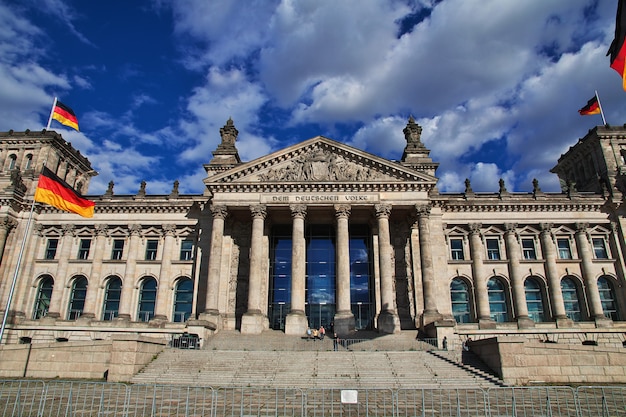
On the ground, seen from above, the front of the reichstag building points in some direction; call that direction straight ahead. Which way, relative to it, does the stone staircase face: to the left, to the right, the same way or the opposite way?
the same way

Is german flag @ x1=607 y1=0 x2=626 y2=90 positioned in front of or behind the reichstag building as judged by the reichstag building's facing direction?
in front

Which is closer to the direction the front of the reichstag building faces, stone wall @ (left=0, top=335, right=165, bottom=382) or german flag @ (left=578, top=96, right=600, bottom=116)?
the stone wall

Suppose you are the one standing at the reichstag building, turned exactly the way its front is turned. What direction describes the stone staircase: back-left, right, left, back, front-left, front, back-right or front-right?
front

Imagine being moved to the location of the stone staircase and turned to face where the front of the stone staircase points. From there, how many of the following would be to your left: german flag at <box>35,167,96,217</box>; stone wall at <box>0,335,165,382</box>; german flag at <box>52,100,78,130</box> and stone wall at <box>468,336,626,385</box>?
1

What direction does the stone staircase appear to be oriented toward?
toward the camera

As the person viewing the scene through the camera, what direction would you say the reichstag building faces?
facing the viewer

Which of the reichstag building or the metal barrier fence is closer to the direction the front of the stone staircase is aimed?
the metal barrier fence

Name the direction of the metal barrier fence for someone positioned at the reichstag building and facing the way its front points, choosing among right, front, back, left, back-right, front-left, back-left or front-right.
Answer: front

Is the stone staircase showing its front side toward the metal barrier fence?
yes

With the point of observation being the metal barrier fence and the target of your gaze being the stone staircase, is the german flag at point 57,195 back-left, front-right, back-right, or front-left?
front-left

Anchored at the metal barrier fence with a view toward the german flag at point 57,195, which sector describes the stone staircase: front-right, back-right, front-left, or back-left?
front-right

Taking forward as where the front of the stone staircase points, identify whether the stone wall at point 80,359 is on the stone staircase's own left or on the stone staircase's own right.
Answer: on the stone staircase's own right

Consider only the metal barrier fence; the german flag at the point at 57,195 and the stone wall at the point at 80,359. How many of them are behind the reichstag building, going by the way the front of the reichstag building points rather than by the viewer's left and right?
0

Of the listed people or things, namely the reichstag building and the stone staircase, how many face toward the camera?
2
